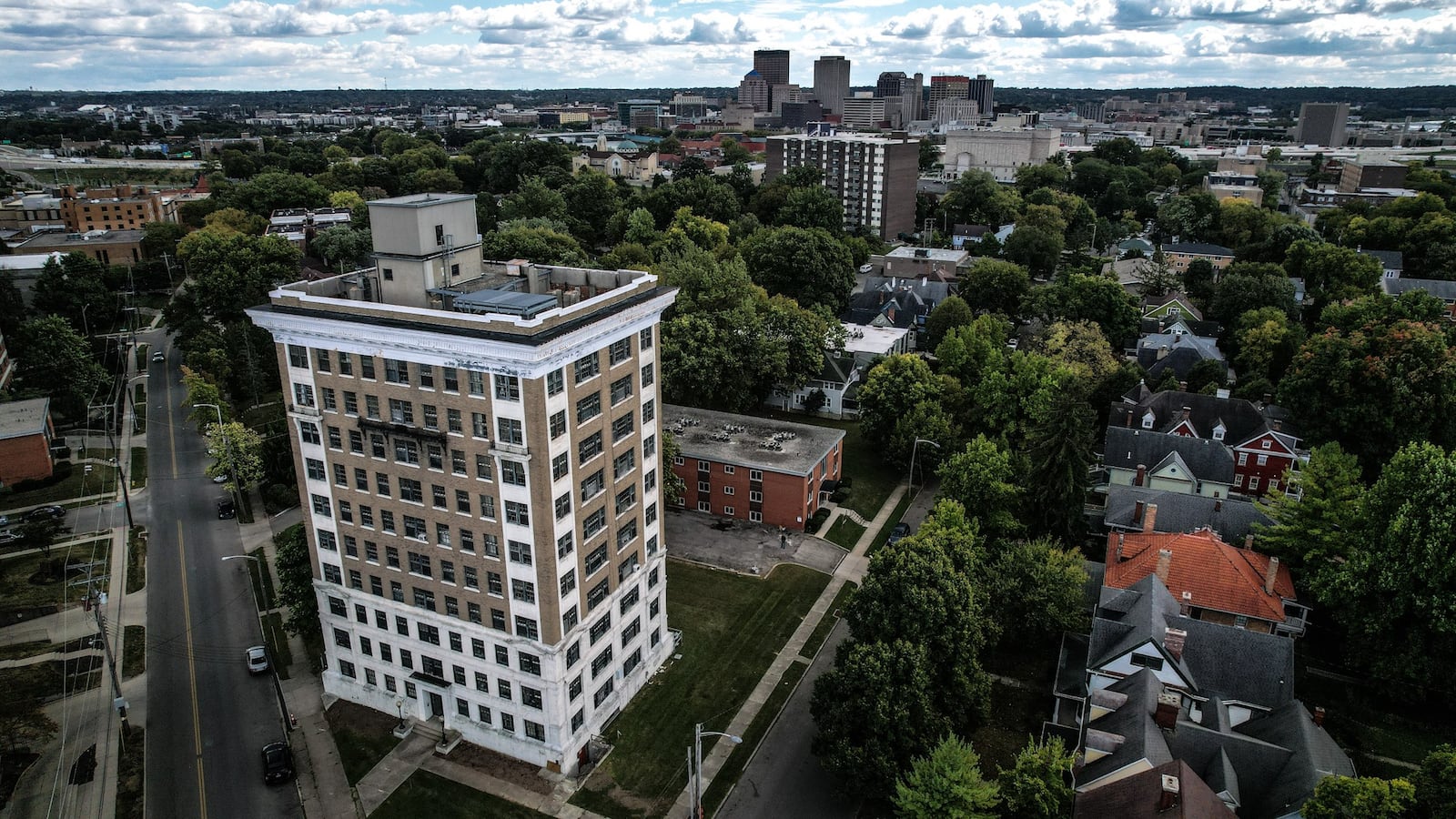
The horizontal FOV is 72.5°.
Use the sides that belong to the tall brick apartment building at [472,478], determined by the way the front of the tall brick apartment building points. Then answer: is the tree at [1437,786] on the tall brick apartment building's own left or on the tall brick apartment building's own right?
on the tall brick apartment building's own left

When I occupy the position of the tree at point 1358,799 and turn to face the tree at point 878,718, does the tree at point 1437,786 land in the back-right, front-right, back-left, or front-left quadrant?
back-right

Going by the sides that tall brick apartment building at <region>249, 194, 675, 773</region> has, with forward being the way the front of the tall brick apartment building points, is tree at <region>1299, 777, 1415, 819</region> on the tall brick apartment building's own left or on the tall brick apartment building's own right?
on the tall brick apartment building's own left

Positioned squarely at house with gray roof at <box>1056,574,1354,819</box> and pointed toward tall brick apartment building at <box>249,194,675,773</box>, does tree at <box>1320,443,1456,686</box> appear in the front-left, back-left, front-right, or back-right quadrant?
back-right

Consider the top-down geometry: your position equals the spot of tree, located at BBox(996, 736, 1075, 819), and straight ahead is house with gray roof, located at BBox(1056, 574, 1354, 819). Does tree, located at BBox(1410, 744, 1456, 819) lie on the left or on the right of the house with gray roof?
right
